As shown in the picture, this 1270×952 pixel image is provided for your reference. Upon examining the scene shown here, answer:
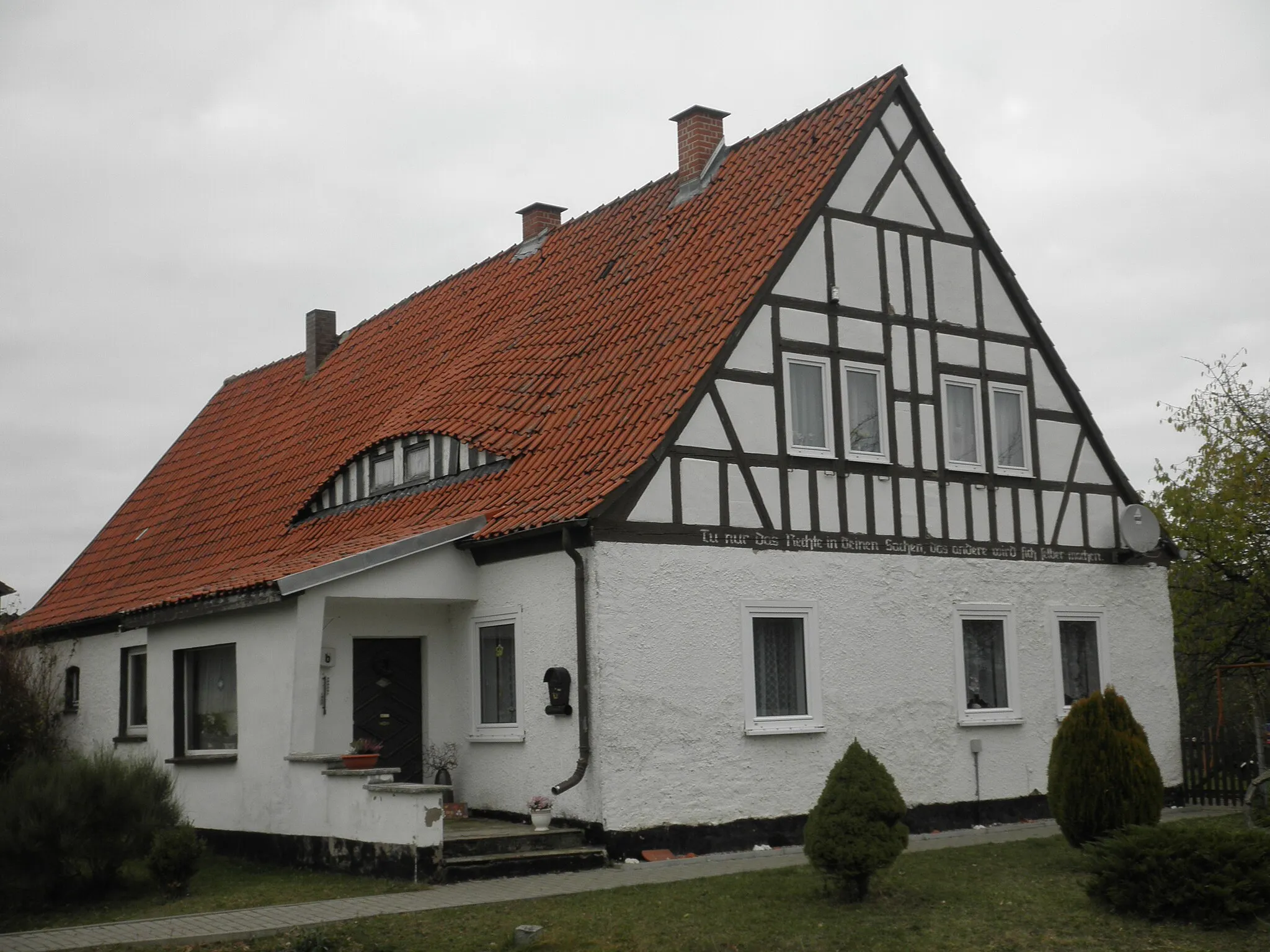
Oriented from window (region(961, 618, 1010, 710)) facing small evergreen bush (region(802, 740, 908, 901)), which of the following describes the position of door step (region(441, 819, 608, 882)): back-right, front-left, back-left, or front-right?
front-right

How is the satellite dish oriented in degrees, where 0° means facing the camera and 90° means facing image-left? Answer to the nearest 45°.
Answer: approximately 315°

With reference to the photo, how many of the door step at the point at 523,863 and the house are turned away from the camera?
0

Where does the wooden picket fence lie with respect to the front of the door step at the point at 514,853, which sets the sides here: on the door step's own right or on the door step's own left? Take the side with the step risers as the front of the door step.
on the door step's own left

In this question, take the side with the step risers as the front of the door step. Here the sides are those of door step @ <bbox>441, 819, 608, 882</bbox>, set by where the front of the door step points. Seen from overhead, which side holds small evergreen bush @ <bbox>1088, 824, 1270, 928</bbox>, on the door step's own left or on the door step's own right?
on the door step's own left

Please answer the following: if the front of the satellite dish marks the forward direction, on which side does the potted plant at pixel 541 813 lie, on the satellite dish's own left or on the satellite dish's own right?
on the satellite dish's own right

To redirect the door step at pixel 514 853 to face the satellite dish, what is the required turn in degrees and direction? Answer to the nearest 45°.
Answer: approximately 135° to its left

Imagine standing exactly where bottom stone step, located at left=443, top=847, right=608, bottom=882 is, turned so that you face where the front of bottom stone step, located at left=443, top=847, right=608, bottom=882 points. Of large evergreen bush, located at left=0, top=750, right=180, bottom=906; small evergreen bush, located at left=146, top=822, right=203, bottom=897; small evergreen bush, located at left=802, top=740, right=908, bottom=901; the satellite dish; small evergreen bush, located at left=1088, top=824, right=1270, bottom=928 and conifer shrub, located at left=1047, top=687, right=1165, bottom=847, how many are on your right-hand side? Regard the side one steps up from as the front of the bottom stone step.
2

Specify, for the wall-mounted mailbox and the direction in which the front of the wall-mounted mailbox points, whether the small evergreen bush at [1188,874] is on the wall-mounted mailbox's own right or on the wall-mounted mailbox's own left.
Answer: on the wall-mounted mailbox's own left

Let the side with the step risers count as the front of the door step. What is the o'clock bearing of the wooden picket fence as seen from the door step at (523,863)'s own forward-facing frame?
The wooden picket fence is roughly at 8 o'clock from the door step.

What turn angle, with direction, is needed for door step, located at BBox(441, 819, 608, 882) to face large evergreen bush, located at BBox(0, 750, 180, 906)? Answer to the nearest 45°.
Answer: approximately 90° to its right

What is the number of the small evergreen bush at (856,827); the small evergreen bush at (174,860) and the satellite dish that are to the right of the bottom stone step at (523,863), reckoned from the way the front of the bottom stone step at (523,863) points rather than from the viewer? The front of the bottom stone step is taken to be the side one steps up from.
1

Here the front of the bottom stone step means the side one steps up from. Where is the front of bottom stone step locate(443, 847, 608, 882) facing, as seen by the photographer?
facing the viewer
